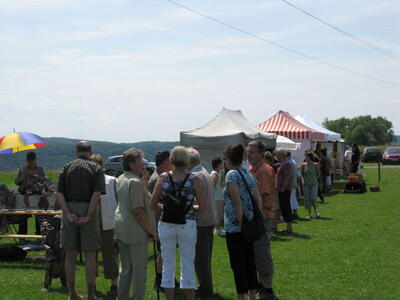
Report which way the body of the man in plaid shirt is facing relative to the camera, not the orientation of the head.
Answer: away from the camera

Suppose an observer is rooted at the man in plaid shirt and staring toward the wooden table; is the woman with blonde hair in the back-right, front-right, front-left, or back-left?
back-right

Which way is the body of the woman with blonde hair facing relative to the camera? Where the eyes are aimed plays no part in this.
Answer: away from the camera

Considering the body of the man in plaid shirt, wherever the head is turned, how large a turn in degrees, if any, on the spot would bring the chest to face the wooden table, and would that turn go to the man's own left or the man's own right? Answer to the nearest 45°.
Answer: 0° — they already face it

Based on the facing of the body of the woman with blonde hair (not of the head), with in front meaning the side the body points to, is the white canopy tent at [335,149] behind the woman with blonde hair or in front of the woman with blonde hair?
in front

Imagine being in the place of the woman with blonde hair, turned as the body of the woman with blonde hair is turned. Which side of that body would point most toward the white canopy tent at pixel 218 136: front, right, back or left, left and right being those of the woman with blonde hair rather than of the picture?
front

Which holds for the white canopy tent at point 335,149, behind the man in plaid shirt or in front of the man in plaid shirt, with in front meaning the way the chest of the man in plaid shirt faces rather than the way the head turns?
in front

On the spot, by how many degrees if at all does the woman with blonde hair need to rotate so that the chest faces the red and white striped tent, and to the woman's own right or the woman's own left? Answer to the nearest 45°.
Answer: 0° — they already face it

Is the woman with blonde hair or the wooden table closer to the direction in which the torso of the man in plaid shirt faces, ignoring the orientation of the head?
the wooden table

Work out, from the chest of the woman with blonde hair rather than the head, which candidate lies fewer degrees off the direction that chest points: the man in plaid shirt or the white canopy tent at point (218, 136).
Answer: the white canopy tent

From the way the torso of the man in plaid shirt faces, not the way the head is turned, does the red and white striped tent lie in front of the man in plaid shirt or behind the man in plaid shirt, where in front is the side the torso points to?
in front

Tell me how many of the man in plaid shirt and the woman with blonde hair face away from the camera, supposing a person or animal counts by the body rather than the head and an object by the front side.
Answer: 2
